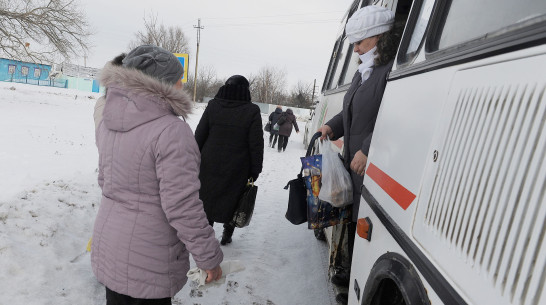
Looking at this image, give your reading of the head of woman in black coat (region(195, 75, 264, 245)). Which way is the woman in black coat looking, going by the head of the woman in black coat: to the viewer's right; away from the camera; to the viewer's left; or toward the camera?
away from the camera

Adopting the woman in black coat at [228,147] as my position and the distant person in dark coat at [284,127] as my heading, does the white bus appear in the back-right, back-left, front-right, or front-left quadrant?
back-right

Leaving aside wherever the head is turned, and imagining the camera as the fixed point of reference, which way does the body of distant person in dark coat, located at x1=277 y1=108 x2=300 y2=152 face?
away from the camera

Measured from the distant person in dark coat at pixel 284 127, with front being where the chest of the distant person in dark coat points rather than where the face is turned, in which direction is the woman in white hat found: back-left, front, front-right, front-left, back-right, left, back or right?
back

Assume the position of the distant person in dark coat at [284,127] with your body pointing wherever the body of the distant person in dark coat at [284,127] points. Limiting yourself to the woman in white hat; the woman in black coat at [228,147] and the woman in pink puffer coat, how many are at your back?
3

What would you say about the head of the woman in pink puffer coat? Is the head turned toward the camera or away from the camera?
away from the camera

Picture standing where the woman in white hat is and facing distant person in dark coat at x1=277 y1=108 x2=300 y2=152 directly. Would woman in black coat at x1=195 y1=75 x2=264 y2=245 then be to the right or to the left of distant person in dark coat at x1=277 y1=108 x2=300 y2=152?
left

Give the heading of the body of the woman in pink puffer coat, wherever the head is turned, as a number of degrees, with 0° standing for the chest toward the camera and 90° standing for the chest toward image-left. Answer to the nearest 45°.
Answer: approximately 225°

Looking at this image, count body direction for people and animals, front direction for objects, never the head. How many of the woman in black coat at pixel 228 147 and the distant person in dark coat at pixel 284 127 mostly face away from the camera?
2

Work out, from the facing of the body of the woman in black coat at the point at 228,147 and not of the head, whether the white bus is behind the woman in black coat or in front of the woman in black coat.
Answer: behind

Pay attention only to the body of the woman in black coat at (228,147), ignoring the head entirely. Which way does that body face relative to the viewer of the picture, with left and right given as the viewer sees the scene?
facing away from the viewer

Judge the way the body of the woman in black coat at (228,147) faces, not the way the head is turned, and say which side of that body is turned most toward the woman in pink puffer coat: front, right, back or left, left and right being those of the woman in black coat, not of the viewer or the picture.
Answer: back
